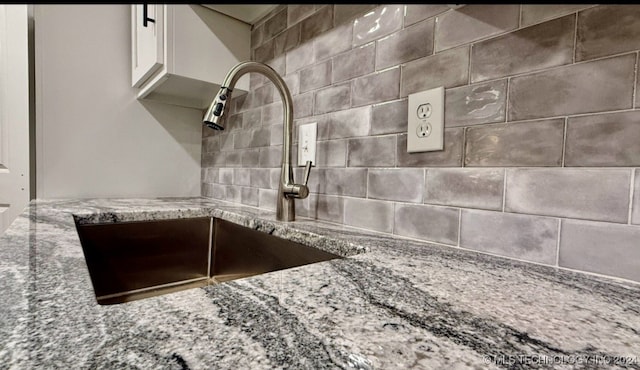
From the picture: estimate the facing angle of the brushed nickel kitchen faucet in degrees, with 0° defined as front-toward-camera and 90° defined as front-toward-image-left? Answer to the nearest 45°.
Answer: approximately 45°

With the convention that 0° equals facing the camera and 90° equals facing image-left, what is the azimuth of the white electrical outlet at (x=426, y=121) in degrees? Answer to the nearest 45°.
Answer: approximately 45°

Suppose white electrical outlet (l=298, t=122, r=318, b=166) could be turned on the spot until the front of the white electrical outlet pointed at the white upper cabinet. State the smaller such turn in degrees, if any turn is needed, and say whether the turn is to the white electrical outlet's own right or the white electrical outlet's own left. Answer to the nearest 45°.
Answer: approximately 90° to the white electrical outlet's own right

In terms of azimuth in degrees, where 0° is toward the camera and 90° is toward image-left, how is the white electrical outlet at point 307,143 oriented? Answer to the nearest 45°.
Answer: approximately 45°

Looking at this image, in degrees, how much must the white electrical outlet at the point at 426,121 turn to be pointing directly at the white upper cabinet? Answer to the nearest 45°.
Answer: approximately 45° to its right

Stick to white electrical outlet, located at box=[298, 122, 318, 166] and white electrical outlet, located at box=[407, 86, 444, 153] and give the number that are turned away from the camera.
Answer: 0
